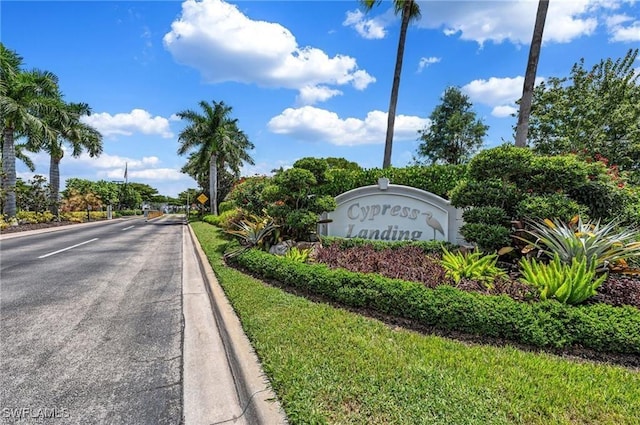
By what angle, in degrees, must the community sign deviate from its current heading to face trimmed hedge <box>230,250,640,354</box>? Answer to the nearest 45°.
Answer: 0° — it already faces it

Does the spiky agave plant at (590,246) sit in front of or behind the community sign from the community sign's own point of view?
in front

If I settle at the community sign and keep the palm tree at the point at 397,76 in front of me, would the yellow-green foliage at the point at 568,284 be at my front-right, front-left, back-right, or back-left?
back-right

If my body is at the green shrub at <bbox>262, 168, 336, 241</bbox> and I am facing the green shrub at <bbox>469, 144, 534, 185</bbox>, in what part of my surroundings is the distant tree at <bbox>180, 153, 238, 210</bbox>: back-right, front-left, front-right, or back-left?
back-left

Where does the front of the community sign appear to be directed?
toward the camera

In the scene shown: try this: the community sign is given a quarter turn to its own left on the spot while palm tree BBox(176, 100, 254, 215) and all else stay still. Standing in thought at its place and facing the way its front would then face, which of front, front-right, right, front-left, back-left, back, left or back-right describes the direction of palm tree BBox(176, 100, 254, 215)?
back-left

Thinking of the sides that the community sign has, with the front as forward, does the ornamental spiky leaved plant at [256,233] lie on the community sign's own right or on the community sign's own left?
on the community sign's own right

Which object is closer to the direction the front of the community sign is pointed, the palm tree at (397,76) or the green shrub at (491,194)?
the green shrub

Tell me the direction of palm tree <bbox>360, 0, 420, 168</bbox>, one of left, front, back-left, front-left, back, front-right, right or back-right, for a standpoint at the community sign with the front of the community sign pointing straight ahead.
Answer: back

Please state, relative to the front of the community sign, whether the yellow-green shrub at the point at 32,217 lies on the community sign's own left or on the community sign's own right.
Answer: on the community sign's own right

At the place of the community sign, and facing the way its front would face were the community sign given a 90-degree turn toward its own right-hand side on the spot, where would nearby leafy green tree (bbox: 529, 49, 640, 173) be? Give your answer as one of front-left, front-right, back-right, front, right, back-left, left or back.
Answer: back-right

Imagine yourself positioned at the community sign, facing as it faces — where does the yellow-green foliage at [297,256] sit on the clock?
The yellow-green foliage is roughly at 1 o'clock from the community sign.

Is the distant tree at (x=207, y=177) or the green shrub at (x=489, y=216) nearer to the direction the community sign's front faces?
the green shrub
